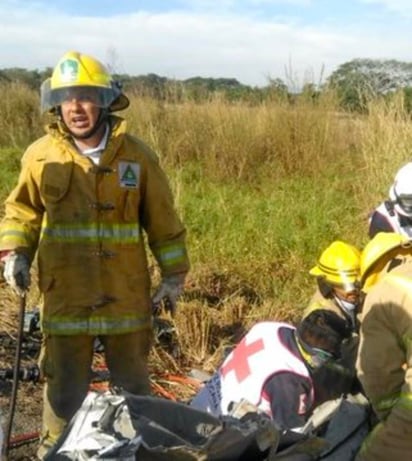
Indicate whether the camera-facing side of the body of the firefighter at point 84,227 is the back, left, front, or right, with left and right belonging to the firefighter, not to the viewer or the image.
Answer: front

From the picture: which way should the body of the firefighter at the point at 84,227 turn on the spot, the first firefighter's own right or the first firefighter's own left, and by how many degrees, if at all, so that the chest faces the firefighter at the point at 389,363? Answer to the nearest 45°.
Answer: approximately 45° to the first firefighter's own left

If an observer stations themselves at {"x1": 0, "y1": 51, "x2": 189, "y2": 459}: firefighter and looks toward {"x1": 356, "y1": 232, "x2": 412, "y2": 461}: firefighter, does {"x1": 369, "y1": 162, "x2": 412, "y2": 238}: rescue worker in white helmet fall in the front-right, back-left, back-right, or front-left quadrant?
front-left

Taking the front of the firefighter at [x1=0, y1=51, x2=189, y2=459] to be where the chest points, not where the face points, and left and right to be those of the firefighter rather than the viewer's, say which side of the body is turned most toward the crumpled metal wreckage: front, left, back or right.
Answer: front
